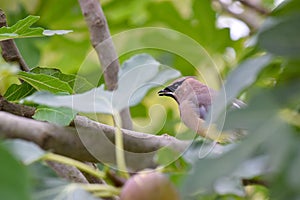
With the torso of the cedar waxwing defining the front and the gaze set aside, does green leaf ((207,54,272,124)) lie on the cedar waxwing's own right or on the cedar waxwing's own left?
on the cedar waxwing's own left

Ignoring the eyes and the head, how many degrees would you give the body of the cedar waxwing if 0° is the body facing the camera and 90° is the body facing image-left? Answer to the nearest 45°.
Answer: approximately 90°

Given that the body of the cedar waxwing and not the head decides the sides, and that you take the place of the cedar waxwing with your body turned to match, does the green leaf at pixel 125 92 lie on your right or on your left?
on your left

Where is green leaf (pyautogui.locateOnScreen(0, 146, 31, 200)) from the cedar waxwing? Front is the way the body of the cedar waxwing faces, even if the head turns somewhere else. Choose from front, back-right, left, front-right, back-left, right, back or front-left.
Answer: left

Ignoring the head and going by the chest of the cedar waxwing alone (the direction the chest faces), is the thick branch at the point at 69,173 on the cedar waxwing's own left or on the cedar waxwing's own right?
on the cedar waxwing's own left
